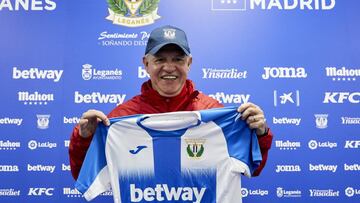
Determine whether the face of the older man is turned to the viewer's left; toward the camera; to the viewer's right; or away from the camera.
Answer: toward the camera

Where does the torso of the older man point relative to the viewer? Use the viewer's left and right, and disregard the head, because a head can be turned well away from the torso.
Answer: facing the viewer
